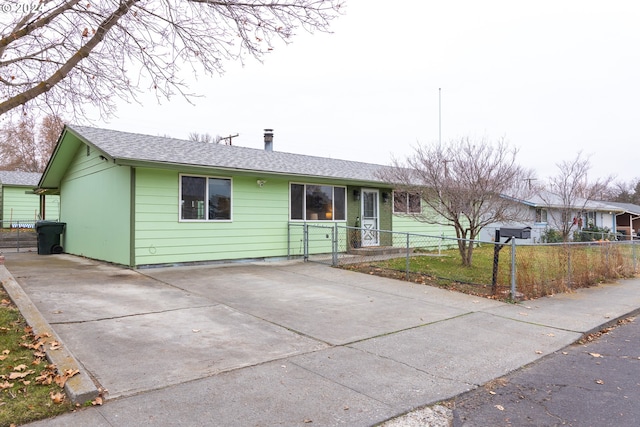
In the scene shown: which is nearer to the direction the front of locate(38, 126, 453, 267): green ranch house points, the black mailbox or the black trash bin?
the black mailbox

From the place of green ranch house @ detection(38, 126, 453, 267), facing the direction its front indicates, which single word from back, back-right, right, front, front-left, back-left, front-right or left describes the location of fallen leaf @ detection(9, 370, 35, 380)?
front-right

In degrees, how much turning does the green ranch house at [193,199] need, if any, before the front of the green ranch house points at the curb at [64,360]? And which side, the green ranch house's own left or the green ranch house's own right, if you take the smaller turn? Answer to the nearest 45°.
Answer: approximately 45° to the green ranch house's own right

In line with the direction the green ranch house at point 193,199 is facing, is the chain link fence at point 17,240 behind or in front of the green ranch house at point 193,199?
behind

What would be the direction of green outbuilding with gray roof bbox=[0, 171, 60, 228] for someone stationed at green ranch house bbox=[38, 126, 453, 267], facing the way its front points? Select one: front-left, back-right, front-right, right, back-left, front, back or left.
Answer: back

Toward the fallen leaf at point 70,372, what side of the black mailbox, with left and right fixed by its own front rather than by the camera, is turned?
right

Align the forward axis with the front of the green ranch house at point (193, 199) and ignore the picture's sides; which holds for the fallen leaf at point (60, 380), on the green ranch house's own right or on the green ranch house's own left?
on the green ranch house's own right

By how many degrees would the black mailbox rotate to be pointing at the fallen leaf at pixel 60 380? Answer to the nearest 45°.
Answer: approximately 90° to its right

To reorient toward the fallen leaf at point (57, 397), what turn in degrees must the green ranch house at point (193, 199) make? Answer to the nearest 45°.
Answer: approximately 45° to its right

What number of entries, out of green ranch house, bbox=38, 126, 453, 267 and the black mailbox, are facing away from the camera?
0

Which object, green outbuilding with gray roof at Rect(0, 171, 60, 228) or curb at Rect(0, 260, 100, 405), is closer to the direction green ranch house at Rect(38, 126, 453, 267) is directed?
the curb

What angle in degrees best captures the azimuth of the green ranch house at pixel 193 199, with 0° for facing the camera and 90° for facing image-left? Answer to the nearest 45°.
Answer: approximately 315°
